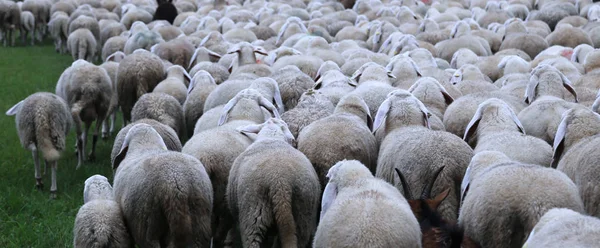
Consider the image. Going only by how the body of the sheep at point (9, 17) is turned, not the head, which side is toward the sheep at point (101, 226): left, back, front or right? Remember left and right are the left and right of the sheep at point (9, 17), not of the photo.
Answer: back

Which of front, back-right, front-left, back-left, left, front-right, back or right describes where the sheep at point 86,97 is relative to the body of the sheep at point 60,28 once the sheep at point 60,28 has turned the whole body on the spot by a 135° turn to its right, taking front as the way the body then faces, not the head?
front-right

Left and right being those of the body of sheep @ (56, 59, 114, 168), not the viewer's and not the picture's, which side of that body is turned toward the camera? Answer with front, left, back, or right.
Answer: back

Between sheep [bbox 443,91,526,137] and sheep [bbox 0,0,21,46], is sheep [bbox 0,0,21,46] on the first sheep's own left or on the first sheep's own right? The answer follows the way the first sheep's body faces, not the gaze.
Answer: on the first sheep's own left

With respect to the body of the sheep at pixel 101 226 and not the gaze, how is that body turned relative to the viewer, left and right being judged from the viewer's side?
facing away from the viewer

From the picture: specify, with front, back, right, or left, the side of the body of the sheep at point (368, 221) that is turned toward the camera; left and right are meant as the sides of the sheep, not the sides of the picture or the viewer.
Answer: back

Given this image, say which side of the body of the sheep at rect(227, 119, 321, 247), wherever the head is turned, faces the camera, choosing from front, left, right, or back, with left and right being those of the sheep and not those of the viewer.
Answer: back

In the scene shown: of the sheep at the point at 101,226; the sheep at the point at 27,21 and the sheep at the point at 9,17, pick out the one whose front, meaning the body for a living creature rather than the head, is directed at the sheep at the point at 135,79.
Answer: the sheep at the point at 101,226

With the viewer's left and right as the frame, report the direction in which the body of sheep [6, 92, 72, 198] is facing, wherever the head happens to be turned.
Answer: facing away from the viewer

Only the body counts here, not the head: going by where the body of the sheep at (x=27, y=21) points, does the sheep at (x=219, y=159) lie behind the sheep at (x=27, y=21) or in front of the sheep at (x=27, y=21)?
behind

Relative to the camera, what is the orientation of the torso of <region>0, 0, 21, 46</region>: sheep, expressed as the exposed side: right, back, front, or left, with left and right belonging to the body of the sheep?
back

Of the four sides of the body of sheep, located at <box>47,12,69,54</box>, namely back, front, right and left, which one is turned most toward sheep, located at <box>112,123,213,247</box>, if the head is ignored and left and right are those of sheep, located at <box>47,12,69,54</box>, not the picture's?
back

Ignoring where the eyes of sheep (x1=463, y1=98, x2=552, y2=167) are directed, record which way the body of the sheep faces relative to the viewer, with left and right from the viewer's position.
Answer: facing away from the viewer and to the left of the viewer
